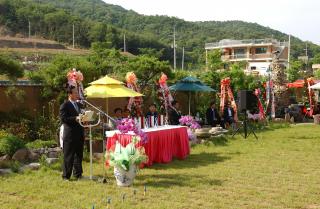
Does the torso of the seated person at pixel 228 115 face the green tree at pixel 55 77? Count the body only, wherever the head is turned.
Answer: no

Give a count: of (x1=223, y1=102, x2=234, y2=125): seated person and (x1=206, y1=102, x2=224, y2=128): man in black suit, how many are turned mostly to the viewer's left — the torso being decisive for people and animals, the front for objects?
0

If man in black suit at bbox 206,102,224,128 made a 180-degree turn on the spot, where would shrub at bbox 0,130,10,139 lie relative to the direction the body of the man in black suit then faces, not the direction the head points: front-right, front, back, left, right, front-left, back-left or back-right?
left

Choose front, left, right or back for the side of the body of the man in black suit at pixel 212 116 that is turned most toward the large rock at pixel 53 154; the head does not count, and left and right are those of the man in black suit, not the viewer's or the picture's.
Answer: front

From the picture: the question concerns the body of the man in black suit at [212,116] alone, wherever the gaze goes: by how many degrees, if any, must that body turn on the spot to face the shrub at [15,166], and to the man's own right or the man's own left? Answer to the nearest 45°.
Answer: approximately 90° to the man's own right

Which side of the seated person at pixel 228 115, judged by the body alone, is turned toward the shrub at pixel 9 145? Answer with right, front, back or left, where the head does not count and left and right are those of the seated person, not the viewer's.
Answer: right

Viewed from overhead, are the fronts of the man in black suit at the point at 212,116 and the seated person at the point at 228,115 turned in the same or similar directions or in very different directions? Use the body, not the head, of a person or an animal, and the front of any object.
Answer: same or similar directions

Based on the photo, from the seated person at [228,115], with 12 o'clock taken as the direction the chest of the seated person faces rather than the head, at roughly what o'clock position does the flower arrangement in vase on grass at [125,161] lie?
The flower arrangement in vase on grass is roughly at 2 o'clock from the seated person.

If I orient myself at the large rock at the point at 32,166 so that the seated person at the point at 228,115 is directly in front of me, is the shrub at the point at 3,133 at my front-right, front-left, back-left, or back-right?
front-left

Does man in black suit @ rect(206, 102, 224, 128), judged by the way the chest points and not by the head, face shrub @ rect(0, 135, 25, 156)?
no

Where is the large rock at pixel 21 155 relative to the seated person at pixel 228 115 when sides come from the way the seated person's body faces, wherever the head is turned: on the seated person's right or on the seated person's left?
on the seated person's right

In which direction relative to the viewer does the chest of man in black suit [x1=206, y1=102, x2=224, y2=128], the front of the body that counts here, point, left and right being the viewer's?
facing the viewer and to the right of the viewer

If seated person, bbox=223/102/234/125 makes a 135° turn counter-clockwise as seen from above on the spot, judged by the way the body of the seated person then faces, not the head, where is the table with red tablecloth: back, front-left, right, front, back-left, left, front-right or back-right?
back
